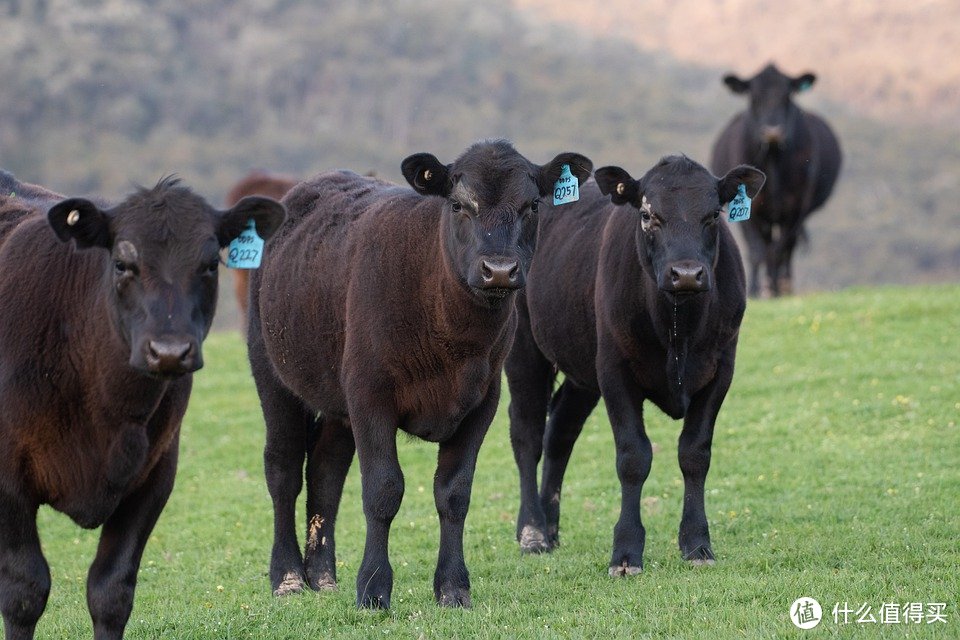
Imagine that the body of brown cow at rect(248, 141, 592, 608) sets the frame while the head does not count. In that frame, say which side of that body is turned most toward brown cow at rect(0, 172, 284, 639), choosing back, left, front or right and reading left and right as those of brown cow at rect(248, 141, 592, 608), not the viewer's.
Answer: right

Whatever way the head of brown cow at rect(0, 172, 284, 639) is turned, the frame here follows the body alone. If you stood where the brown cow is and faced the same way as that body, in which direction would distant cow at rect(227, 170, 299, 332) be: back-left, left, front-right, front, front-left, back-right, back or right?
back-left

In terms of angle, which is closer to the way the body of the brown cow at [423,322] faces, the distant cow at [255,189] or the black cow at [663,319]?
the black cow

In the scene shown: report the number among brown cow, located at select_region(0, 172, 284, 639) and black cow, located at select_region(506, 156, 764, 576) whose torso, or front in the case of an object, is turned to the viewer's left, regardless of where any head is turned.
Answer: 0

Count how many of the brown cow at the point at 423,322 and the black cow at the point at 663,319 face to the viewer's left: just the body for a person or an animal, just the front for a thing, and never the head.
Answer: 0

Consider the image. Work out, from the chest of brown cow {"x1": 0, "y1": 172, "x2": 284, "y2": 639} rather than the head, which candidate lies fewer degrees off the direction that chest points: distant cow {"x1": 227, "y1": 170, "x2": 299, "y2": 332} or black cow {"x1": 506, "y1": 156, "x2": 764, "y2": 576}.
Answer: the black cow

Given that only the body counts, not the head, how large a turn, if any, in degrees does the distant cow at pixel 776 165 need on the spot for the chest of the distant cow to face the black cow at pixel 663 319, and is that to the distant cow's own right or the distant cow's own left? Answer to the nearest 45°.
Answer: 0° — it already faces it

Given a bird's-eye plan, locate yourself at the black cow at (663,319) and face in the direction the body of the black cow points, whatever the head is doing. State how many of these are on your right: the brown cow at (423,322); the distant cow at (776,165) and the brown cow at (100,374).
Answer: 2

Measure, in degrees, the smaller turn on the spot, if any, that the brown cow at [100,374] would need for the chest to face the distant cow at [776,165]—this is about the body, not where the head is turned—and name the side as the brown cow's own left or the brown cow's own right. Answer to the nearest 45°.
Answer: approximately 90° to the brown cow's own left

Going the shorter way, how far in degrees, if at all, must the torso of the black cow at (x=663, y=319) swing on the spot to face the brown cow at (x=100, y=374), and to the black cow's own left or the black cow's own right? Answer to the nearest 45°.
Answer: approximately 90° to the black cow's own right

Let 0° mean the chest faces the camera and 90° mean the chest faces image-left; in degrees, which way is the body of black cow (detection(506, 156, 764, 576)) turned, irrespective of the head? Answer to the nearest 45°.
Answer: approximately 315°
